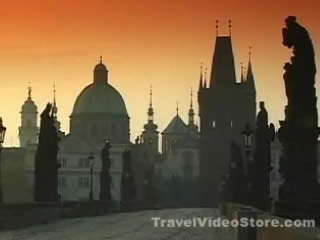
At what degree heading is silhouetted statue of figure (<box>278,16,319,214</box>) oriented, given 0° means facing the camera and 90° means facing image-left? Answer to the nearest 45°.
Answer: approximately 90°

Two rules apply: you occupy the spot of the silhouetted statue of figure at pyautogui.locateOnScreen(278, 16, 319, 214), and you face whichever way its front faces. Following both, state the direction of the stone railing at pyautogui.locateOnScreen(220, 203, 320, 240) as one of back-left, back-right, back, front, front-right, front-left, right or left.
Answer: left
